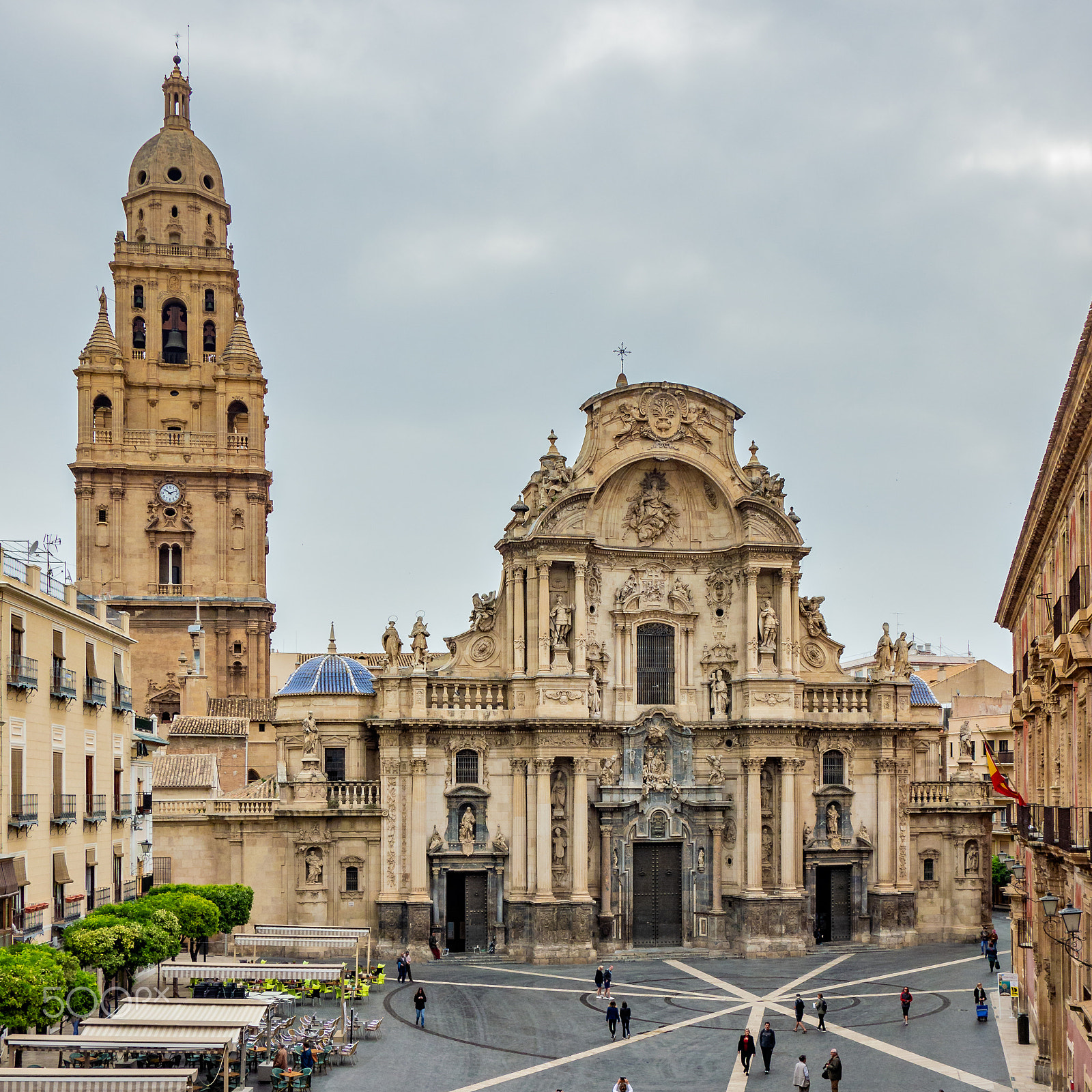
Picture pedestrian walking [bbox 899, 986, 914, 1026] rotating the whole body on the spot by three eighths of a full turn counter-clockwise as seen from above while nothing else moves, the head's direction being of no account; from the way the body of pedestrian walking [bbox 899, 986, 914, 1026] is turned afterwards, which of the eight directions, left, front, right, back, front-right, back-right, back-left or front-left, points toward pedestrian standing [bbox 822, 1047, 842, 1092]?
back-right

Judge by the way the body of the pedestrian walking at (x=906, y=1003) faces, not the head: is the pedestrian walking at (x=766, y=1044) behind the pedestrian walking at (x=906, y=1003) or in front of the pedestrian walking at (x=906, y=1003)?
in front

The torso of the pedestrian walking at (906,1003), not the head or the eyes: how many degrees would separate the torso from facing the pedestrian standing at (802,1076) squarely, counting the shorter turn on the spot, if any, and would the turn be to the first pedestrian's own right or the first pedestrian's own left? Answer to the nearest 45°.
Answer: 0° — they already face them

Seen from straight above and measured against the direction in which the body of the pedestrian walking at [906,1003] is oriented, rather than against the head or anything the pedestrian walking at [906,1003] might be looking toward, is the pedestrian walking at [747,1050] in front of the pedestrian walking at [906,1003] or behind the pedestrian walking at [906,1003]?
in front

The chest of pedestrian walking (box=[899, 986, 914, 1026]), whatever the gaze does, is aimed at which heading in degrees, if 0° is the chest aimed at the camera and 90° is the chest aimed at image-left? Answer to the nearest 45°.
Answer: approximately 0°
